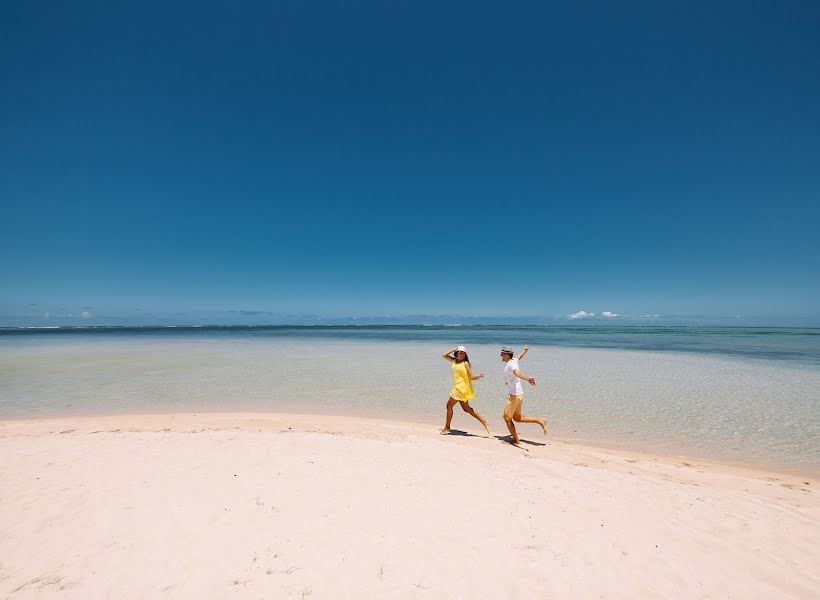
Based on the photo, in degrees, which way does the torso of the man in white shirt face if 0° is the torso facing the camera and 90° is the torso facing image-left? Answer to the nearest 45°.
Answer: approximately 90°
